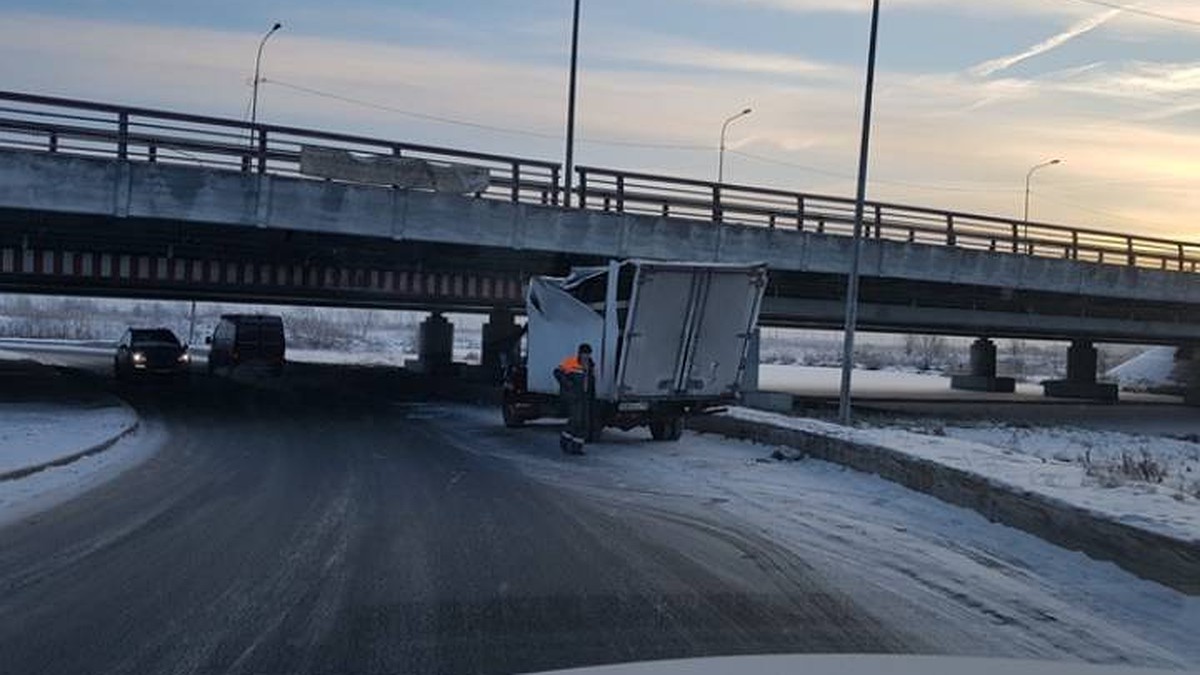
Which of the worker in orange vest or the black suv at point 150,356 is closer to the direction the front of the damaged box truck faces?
the black suv

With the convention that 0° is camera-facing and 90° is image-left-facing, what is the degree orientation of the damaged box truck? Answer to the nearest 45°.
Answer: approximately 135°

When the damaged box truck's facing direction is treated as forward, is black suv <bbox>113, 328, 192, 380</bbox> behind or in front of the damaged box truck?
in front

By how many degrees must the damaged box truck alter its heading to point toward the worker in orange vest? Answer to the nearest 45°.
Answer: approximately 90° to its left

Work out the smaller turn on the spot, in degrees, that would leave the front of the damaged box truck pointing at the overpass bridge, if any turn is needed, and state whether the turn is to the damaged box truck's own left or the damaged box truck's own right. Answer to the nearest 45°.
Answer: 0° — it already faces it
